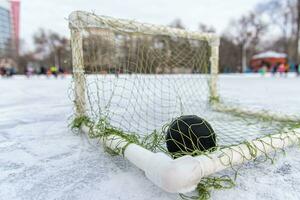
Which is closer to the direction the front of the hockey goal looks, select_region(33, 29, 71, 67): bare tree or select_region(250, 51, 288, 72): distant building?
the bare tree

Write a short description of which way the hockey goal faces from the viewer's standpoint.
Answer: facing away from the viewer and to the left of the viewer

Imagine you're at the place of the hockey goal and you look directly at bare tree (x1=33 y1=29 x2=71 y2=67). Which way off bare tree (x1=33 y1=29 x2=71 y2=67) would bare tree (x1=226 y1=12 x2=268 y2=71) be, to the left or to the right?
right

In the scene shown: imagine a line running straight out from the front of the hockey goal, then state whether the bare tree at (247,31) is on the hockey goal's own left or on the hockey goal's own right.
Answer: on the hockey goal's own right

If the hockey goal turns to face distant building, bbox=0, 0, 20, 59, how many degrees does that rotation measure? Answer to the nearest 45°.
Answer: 0° — it already faces it

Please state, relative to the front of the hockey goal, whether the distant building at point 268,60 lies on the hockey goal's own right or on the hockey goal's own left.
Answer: on the hockey goal's own right
